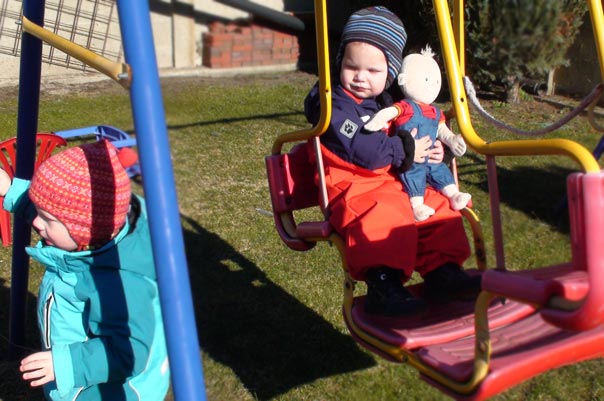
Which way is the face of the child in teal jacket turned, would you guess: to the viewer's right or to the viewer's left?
to the viewer's left

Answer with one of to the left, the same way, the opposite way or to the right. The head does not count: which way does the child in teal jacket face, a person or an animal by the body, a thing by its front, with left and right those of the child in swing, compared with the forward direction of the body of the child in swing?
to the right

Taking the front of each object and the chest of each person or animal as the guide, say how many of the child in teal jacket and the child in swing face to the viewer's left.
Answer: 1

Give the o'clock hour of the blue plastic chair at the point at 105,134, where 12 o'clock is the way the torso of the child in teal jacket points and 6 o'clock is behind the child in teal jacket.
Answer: The blue plastic chair is roughly at 3 o'clock from the child in teal jacket.

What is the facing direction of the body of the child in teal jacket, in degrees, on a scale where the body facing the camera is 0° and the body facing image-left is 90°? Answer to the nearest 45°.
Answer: approximately 90°

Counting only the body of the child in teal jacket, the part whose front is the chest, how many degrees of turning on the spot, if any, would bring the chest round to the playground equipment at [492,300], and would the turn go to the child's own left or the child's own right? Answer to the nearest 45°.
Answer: approximately 180°

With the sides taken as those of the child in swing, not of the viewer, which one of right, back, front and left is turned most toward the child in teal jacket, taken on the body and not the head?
right

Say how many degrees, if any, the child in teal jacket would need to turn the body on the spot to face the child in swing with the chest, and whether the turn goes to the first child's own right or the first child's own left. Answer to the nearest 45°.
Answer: approximately 180°

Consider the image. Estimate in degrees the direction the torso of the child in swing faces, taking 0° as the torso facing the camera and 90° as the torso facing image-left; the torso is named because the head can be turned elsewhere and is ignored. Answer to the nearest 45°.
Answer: approximately 315°

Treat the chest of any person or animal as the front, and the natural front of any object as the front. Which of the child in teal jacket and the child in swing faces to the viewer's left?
the child in teal jacket

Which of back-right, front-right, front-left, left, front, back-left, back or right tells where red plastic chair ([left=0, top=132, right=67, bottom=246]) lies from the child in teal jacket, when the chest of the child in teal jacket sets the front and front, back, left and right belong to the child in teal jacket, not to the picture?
right
